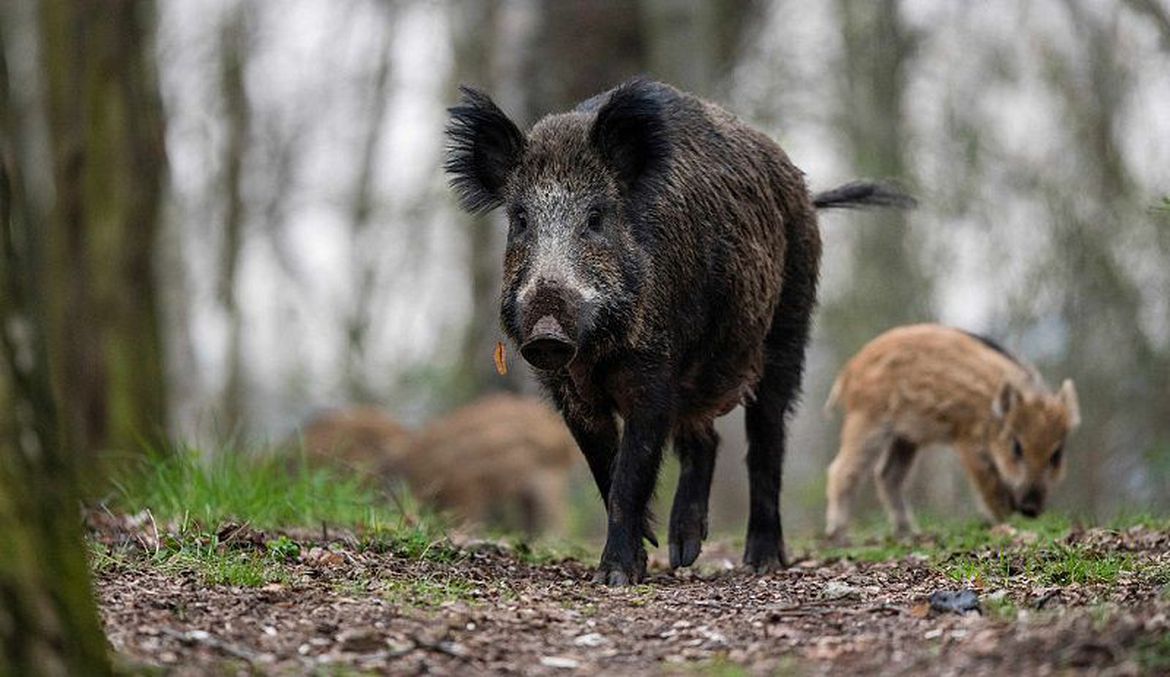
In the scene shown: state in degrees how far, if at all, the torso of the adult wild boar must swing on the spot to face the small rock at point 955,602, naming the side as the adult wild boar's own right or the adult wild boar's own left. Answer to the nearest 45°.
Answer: approximately 90° to the adult wild boar's own left

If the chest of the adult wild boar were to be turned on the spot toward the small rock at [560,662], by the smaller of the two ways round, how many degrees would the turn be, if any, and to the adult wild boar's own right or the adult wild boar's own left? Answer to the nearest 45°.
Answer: approximately 45° to the adult wild boar's own left

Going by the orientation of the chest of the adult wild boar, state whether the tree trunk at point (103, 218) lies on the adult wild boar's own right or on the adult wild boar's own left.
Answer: on the adult wild boar's own right

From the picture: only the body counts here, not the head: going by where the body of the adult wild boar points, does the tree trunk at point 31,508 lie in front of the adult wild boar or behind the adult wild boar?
in front

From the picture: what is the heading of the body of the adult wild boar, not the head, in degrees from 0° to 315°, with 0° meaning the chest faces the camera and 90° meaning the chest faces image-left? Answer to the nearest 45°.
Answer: approximately 45°
